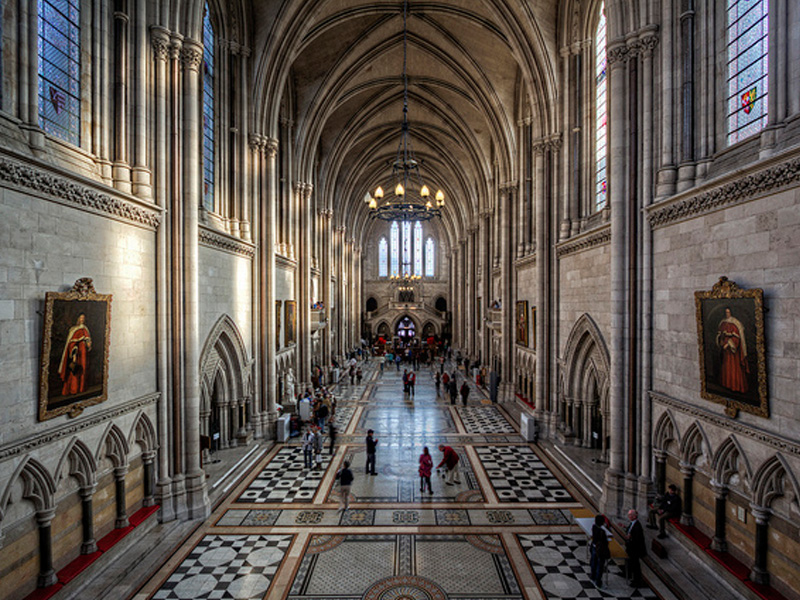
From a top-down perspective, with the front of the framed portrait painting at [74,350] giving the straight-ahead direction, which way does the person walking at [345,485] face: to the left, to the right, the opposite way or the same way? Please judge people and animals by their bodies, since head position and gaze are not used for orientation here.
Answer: to the left

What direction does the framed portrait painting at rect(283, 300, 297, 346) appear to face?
to the viewer's right

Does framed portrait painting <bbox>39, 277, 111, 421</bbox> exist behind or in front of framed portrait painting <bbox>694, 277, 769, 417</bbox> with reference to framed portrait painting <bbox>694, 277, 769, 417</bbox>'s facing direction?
in front

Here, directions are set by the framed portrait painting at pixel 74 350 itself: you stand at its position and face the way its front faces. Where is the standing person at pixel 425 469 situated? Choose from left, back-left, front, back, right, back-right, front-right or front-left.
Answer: front-left

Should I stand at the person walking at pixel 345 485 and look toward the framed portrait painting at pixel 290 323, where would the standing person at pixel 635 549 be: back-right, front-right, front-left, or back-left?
back-right

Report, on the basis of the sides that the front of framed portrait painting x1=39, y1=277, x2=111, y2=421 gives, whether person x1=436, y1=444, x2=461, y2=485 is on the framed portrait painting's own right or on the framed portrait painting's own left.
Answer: on the framed portrait painting's own left

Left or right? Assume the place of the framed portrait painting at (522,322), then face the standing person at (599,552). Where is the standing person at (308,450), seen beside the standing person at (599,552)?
right

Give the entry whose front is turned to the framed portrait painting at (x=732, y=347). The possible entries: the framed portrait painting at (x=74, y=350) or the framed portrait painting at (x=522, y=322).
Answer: the framed portrait painting at (x=74, y=350)

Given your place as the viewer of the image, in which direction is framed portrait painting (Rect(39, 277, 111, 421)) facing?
facing the viewer and to the right of the viewer

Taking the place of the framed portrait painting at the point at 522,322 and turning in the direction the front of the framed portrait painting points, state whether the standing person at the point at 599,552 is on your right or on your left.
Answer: on your left

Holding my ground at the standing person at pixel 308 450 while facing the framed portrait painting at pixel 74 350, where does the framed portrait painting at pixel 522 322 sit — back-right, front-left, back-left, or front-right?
back-left

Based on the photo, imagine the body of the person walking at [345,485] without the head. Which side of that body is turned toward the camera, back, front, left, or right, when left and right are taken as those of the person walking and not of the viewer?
back

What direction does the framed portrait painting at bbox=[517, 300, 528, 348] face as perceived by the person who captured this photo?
facing to the left of the viewer

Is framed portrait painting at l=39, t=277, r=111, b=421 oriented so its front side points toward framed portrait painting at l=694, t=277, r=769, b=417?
yes

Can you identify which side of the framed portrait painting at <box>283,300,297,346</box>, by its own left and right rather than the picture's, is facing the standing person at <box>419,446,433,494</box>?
right
